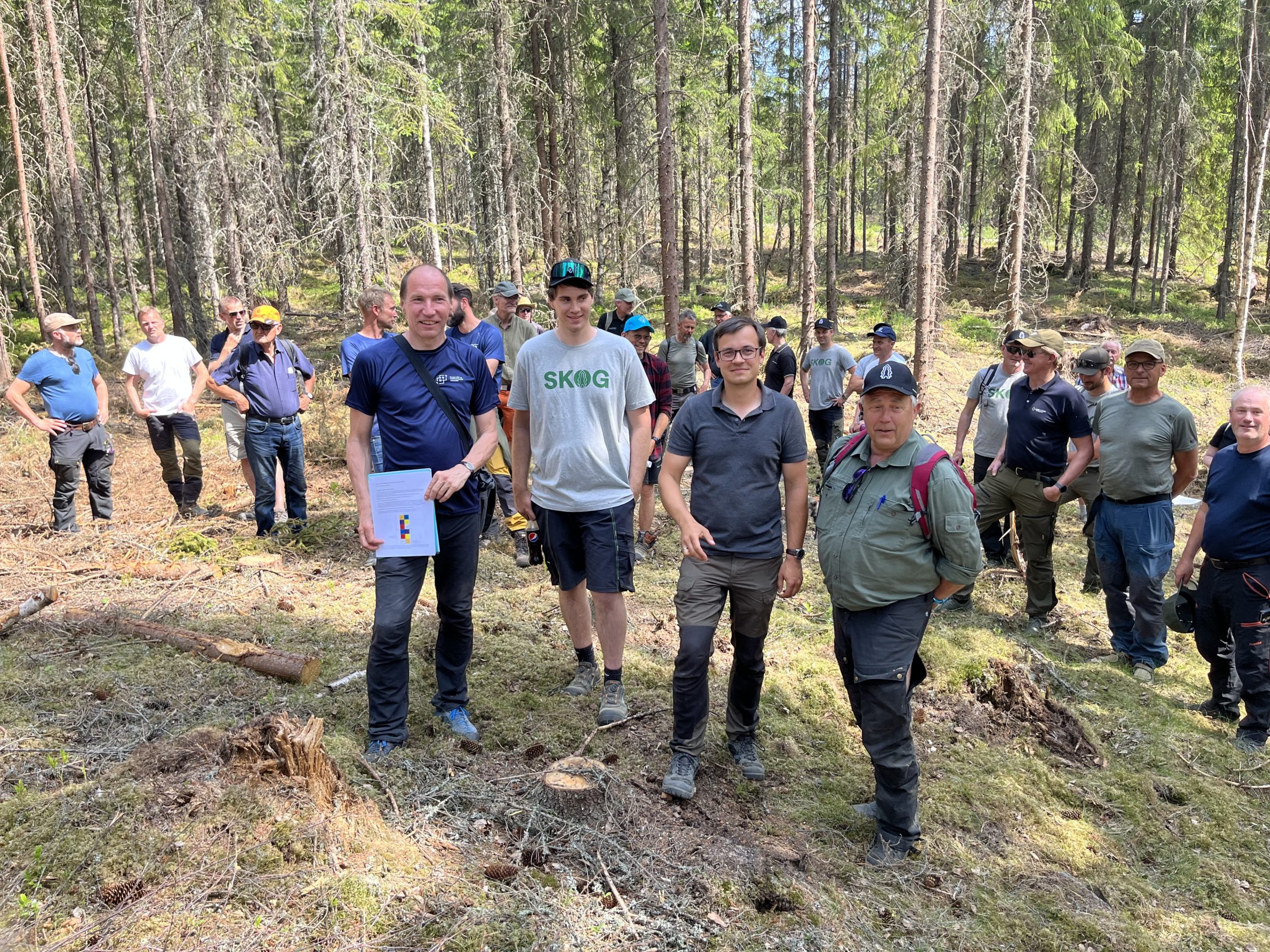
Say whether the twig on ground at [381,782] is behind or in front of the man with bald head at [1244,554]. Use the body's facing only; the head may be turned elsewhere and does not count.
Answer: in front

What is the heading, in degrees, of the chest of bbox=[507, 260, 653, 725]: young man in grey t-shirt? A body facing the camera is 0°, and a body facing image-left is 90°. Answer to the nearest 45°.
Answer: approximately 0°

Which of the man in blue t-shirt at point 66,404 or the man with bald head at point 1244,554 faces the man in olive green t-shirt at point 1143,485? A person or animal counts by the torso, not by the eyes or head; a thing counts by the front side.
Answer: the man in blue t-shirt

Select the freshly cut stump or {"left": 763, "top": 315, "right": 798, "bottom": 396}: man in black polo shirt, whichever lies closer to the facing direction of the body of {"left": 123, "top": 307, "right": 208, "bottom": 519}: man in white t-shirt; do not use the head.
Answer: the freshly cut stump

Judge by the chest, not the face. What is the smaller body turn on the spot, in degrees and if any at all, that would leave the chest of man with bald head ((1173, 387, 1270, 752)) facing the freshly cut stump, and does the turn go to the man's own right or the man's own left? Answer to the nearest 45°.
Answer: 0° — they already face it

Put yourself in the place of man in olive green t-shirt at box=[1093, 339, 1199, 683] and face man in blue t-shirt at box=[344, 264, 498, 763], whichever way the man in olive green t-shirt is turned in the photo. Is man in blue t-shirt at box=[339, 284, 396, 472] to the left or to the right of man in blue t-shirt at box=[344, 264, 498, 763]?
right

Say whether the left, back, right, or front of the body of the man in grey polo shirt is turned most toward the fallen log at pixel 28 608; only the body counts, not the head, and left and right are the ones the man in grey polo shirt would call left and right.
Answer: right

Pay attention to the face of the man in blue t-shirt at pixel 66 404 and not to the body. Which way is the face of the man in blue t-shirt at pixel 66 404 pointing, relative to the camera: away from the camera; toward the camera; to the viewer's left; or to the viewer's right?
to the viewer's right
